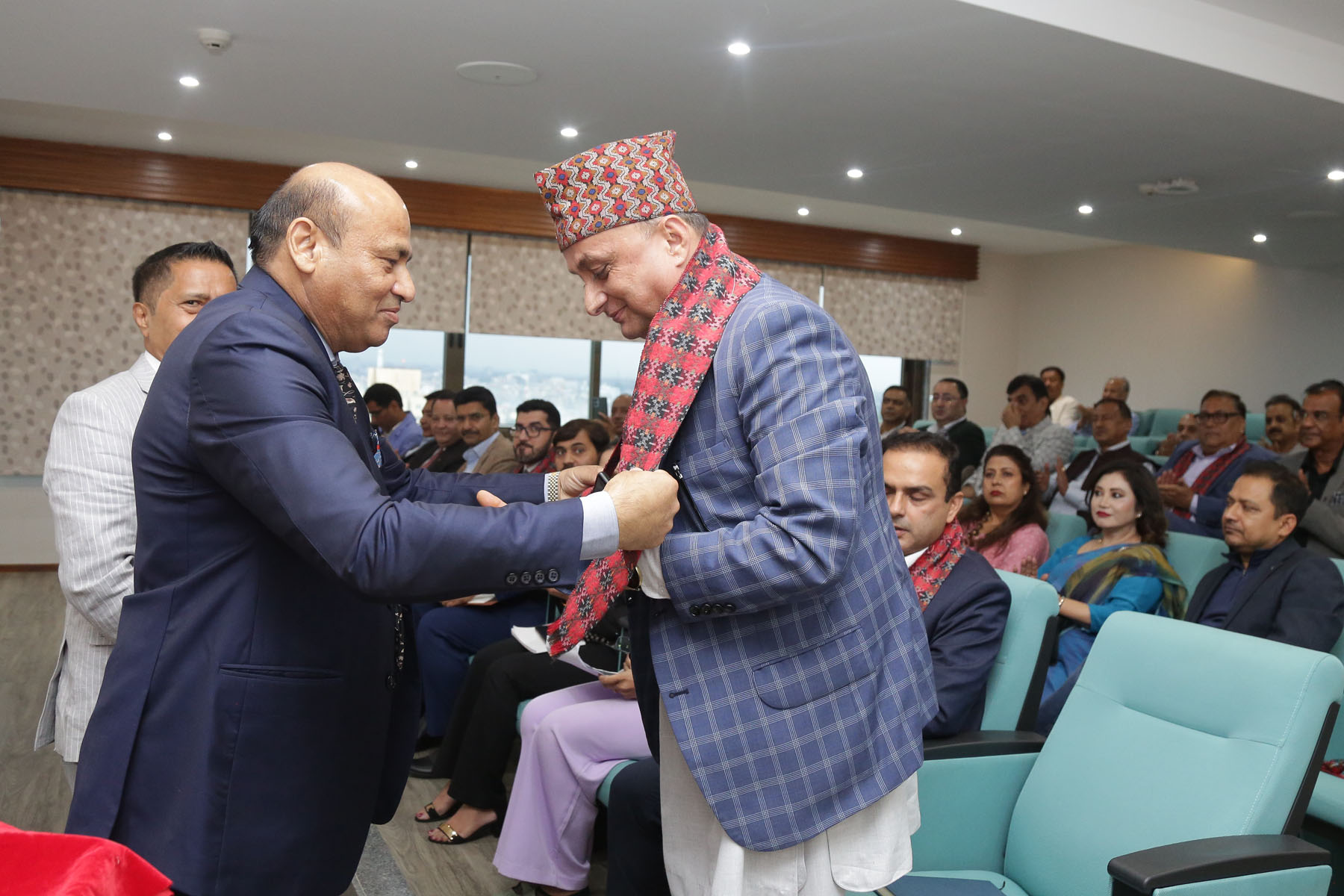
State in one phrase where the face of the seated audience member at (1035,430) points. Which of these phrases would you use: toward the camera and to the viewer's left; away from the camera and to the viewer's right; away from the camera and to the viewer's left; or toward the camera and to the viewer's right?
toward the camera and to the viewer's left

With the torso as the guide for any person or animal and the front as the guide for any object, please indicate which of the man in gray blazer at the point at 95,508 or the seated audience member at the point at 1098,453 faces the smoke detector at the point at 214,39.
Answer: the seated audience member

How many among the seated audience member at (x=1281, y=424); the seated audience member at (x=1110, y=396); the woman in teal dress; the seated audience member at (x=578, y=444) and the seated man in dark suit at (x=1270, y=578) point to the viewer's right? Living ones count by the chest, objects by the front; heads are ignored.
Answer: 0

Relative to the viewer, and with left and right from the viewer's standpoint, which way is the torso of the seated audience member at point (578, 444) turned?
facing the viewer and to the left of the viewer

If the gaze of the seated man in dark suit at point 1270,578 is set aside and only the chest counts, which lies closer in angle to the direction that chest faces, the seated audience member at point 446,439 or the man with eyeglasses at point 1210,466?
the seated audience member

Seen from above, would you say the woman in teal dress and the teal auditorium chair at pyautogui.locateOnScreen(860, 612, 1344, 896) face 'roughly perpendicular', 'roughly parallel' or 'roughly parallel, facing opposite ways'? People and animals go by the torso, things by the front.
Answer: roughly parallel

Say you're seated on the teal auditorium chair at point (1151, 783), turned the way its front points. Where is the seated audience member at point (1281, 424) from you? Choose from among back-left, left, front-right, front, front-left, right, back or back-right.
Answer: back-right

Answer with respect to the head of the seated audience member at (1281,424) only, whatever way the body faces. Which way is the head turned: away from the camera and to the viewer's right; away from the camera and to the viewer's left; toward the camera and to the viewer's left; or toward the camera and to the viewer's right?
toward the camera and to the viewer's left

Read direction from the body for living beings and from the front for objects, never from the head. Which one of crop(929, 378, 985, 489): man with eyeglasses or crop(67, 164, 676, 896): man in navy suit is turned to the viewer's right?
the man in navy suit

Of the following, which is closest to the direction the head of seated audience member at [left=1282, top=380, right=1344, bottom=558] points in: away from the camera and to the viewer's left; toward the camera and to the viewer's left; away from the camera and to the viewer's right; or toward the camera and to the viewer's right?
toward the camera and to the viewer's left

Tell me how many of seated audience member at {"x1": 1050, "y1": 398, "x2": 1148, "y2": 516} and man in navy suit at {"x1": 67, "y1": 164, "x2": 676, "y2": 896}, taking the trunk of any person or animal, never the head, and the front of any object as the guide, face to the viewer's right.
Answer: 1

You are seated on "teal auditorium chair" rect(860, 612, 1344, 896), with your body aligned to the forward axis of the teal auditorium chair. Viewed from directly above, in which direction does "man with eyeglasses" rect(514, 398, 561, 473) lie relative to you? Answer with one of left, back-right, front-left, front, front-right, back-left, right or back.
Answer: right

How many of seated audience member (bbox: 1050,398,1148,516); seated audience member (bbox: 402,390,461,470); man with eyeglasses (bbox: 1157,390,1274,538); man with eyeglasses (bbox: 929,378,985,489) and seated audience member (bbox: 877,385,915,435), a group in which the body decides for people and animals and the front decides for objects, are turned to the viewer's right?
0

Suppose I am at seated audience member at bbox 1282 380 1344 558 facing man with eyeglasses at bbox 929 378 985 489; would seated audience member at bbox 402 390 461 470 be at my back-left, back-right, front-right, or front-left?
front-left

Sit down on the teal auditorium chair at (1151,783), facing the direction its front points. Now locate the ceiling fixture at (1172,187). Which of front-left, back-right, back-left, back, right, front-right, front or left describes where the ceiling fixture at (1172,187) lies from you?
back-right

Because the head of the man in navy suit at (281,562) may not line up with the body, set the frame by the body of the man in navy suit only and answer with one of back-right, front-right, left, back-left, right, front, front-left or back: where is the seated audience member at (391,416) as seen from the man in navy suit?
left
